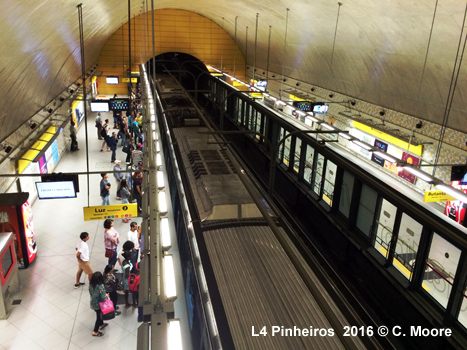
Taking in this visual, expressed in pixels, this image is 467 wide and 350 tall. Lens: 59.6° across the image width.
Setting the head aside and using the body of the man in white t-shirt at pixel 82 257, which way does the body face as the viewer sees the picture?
to the viewer's right

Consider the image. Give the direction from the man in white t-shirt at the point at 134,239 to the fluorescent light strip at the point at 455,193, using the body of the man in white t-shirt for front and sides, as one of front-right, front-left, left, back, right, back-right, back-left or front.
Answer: front-right

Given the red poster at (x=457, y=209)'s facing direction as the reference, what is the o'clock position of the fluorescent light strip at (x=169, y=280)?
The fluorescent light strip is roughly at 11 o'clock from the red poster.

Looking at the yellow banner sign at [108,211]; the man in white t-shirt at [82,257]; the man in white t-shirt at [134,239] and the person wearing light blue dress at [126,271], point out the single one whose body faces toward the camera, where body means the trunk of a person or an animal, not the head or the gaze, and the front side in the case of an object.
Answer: the yellow banner sign

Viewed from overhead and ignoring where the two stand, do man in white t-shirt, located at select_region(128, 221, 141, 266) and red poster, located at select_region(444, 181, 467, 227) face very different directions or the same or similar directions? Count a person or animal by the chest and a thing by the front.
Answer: very different directions

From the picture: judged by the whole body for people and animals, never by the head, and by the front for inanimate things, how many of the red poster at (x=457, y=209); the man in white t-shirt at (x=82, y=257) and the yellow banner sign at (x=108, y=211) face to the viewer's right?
1

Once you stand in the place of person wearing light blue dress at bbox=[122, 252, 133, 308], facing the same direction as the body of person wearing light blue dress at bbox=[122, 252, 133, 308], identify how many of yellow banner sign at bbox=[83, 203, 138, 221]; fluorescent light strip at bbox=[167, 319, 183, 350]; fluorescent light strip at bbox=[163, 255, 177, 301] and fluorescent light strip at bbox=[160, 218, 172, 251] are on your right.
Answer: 3

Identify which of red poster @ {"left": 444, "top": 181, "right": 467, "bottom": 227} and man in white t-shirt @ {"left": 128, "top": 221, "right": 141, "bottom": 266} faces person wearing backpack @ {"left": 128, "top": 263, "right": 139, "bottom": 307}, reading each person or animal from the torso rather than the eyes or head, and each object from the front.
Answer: the red poster

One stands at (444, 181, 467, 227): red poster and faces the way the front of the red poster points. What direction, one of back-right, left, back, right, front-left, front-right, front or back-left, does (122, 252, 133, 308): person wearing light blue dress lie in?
front

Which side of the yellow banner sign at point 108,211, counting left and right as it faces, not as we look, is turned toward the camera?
front

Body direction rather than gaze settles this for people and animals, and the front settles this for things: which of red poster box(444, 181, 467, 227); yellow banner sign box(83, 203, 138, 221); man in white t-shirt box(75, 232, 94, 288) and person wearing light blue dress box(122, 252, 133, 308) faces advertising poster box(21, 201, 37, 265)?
the red poster
